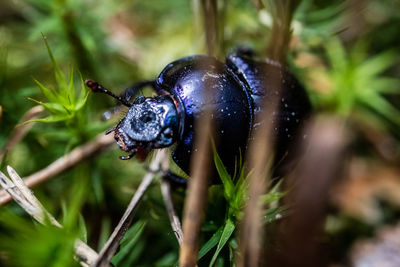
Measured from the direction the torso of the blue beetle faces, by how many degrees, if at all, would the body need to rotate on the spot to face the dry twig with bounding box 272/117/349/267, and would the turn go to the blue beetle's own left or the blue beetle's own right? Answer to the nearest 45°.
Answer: approximately 90° to the blue beetle's own left

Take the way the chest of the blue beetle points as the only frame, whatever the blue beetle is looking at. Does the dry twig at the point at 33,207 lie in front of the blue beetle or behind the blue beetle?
in front
